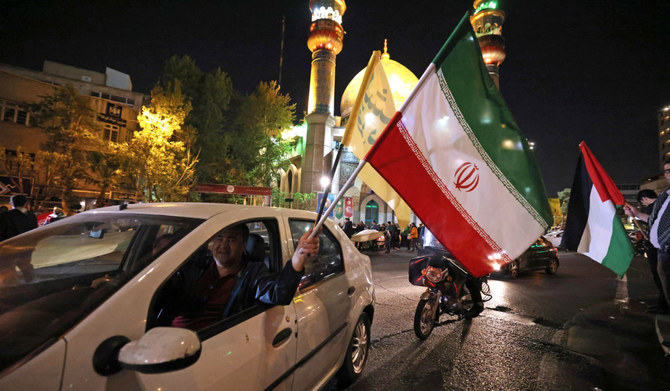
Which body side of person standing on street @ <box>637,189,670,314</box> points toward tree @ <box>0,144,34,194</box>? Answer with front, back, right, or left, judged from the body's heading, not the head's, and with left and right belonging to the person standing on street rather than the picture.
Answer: front

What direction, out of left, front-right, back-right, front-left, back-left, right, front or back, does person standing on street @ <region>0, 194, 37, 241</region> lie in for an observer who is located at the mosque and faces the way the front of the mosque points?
front

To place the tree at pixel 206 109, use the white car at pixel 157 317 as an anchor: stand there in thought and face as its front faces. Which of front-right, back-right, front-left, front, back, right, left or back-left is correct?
back-right

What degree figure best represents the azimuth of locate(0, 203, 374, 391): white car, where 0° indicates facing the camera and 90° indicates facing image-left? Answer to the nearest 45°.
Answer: approximately 45°

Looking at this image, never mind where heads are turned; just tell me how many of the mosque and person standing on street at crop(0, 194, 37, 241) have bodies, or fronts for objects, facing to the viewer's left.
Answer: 0

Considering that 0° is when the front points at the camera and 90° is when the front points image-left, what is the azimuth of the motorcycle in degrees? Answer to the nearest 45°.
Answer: approximately 45°

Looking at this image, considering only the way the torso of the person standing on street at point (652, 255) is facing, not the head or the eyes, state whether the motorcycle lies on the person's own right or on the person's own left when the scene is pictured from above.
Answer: on the person's own left

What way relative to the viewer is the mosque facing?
toward the camera

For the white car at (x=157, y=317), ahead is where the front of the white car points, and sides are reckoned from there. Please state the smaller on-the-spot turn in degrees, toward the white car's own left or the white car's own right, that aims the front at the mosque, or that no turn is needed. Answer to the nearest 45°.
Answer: approximately 180°

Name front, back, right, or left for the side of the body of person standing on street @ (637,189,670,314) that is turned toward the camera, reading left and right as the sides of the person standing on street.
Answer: left

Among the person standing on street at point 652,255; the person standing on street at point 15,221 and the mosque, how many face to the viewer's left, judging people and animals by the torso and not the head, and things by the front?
1
